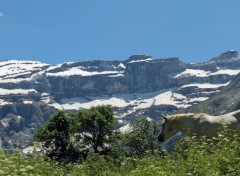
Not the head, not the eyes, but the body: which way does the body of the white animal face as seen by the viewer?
to the viewer's left
